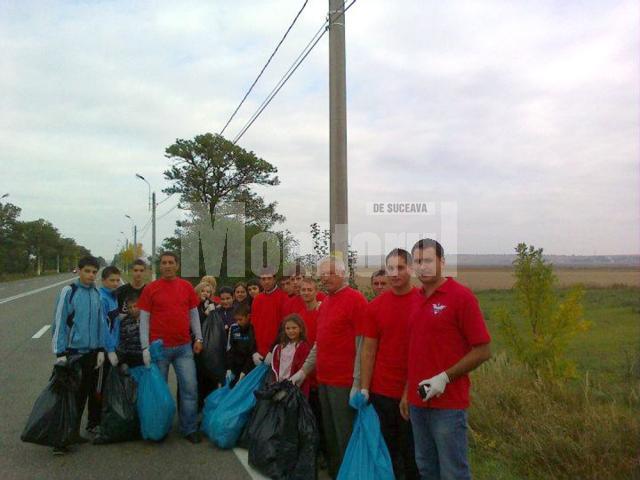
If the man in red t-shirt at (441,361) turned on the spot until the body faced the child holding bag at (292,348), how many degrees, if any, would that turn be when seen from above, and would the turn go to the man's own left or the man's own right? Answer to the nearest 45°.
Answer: approximately 90° to the man's own right

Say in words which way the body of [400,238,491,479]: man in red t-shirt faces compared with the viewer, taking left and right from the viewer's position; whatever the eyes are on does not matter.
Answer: facing the viewer and to the left of the viewer

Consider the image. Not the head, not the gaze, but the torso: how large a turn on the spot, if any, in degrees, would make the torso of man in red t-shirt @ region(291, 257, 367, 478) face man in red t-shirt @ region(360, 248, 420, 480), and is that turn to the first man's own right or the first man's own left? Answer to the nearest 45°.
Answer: approximately 90° to the first man's own left

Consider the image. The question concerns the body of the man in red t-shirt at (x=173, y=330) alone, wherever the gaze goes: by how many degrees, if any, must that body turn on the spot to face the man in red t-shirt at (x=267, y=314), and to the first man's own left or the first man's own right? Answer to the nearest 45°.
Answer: approximately 90° to the first man's own left

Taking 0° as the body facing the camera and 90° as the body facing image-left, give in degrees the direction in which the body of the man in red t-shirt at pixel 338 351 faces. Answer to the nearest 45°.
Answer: approximately 45°

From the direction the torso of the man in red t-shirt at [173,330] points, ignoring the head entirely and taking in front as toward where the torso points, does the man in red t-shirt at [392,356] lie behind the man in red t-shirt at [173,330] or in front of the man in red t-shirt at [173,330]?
in front

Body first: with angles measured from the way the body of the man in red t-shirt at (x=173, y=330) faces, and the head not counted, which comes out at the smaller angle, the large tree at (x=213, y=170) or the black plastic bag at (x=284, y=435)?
the black plastic bag

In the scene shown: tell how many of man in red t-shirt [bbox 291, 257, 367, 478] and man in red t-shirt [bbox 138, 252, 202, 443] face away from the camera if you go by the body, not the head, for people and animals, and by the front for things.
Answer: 0
